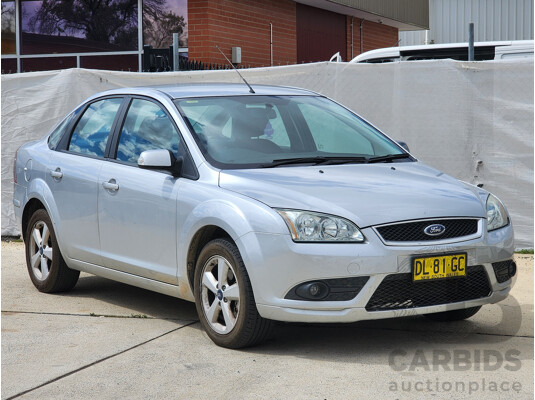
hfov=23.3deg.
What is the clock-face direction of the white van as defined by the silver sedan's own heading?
The white van is roughly at 8 o'clock from the silver sedan.

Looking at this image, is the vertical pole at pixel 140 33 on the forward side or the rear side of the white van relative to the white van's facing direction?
on the forward side

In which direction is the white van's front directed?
to the viewer's left

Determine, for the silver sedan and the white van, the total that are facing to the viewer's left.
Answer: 1

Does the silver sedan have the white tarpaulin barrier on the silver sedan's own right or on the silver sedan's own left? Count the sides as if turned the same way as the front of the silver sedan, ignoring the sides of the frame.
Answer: on the silver sedan's own left

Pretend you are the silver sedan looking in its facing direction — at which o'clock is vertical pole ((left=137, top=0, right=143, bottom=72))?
The vertical pole is roughly at 7 o'clock from the silver sedan.

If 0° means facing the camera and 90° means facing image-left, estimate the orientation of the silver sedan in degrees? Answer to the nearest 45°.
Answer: approximately 315°

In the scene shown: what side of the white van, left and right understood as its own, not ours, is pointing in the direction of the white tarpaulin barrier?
left
